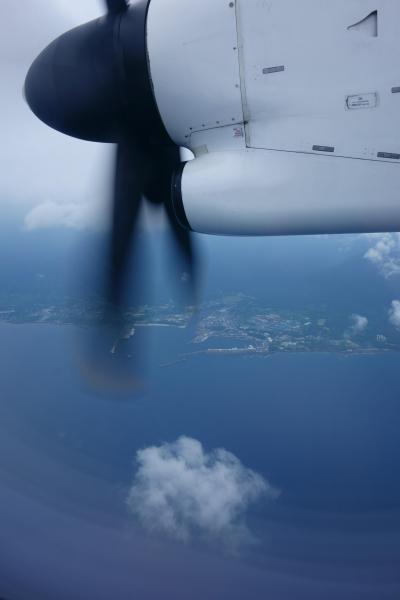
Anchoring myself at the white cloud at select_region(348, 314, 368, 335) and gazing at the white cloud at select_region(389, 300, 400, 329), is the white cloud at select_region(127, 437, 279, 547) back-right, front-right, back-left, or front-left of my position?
back-right

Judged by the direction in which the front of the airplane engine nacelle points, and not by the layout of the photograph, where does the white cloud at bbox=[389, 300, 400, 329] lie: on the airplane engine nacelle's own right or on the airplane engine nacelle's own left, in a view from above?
on the airplane engine nacelle's own right

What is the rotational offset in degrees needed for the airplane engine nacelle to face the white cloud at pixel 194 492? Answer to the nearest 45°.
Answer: approximately 90° to its right

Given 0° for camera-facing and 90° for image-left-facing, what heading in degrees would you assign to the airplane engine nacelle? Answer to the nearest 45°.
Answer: approximately 90°

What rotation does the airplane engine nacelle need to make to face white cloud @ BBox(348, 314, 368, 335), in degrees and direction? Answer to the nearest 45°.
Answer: approximately 90° to its right
